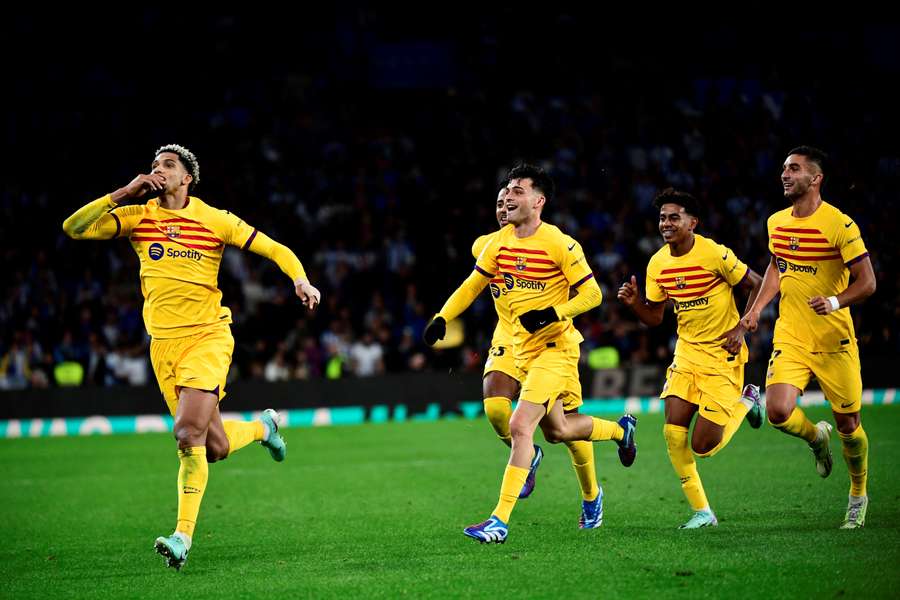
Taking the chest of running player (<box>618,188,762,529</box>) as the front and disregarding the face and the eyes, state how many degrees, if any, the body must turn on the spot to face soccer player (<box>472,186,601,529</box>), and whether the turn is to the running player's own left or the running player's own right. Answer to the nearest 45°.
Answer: approximately 45° to the running player's own right

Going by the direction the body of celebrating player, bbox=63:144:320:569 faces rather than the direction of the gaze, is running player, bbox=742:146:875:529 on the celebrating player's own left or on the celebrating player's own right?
on the celebrating player's own left

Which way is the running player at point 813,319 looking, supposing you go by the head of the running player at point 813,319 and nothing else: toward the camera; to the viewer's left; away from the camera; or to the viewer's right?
to the viewer's left

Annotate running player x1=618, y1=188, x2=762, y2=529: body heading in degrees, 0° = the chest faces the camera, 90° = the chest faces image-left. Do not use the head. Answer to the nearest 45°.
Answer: approximately 45°

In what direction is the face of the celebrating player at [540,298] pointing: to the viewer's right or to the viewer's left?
to the viewer's left

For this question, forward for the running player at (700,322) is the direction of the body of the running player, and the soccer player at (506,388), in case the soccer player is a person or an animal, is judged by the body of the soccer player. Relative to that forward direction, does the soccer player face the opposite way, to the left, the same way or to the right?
the same way

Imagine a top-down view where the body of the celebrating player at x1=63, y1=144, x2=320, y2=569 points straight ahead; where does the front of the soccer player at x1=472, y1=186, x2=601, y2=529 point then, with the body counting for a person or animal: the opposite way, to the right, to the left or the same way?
the same way

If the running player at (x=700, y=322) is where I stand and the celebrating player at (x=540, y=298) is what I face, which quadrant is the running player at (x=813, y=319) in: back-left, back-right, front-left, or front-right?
back-left

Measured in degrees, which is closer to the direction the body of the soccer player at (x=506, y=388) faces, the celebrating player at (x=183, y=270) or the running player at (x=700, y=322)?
the celebrating player

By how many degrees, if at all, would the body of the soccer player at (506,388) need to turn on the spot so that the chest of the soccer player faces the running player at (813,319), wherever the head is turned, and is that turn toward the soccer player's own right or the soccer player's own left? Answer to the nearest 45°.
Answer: approximately 135° to the soccer player's own left

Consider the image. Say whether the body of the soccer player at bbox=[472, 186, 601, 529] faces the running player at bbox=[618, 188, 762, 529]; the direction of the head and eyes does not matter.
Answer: no

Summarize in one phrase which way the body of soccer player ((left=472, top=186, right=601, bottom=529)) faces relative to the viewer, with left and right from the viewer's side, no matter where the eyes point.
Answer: facing the viewer and to the left of the viewer

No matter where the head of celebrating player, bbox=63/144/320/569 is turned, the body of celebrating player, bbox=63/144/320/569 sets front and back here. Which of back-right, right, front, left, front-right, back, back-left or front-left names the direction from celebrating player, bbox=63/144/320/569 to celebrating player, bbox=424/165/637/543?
back-left

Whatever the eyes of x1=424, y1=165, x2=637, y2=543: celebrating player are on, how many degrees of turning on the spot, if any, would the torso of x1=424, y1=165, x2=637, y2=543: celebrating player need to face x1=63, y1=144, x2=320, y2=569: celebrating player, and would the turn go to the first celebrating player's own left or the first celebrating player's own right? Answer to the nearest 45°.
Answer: approximately 45° to the first celebrating player's own right

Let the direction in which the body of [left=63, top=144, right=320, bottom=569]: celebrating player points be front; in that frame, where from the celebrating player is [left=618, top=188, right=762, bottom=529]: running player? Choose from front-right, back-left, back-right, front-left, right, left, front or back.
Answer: back-left

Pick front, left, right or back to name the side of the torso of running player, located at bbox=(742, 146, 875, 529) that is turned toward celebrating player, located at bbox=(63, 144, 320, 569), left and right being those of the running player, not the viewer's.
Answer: front

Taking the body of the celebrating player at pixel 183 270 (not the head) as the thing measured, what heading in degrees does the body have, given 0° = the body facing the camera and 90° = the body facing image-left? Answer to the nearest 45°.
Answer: approximately 45°
